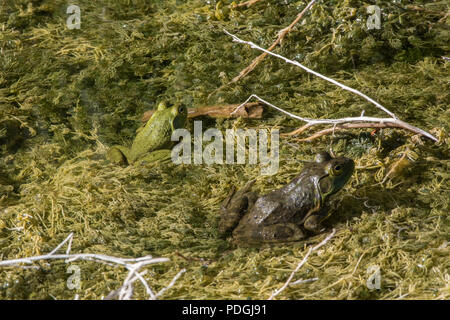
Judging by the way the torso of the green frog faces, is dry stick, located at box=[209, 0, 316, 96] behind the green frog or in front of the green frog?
in front

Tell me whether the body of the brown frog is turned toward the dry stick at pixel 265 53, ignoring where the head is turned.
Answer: no

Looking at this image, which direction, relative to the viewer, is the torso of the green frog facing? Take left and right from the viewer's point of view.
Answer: facing away from the viewer and to the right of the viewer

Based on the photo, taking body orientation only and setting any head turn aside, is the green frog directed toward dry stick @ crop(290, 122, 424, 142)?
no

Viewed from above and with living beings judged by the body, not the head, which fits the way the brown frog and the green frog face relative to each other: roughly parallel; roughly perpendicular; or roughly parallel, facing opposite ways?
roughly parallel

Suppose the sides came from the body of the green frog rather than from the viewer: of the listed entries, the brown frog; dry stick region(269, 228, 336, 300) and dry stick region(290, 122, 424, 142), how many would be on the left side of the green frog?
0

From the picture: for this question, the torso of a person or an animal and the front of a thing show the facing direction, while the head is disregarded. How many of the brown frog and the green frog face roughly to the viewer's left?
0

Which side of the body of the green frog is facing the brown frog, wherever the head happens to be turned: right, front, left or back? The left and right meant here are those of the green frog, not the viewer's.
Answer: right

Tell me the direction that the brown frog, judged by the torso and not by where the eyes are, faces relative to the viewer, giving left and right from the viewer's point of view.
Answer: facing away from the viewer and to the right of the viewer

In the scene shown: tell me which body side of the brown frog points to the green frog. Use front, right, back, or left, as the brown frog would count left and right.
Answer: left

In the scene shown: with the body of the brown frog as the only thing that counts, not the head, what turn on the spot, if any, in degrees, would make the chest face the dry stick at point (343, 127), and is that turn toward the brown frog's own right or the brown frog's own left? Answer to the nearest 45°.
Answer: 0° — it already faces it
